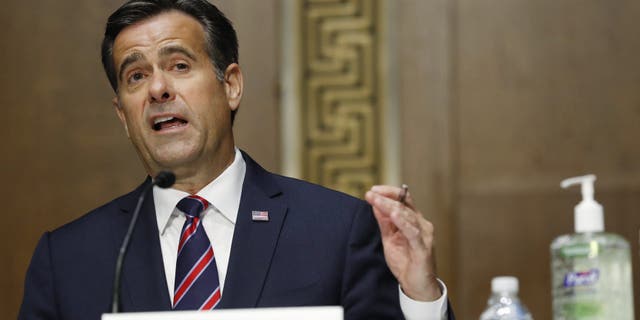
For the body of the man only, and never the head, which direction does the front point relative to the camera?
toward the camera

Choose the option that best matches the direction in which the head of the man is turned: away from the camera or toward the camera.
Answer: toward the camera

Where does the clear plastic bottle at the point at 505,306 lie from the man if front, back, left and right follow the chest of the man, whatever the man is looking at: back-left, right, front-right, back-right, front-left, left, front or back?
front-left

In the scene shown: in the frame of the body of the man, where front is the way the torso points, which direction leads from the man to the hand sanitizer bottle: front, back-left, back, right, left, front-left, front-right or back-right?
front-left
